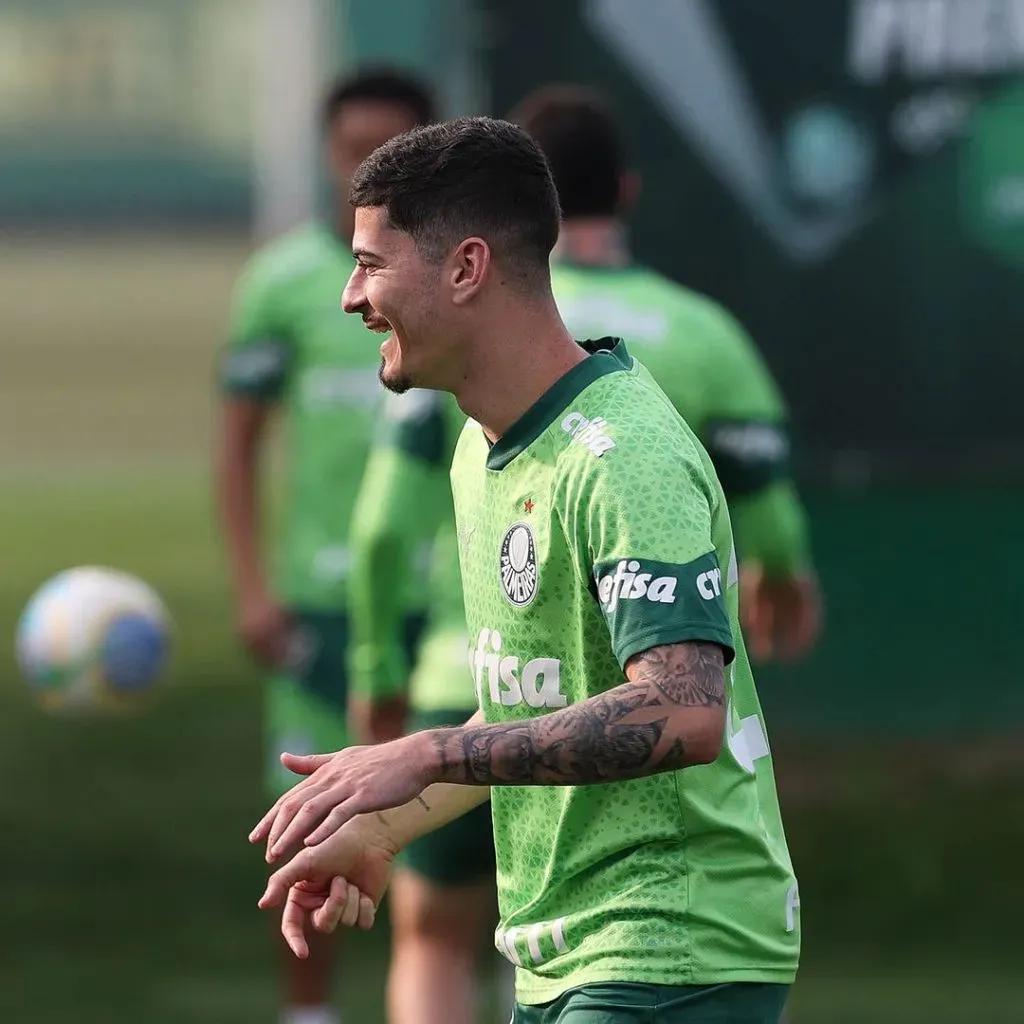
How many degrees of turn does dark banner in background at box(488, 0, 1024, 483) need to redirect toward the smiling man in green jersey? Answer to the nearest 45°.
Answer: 0° — it already faces them

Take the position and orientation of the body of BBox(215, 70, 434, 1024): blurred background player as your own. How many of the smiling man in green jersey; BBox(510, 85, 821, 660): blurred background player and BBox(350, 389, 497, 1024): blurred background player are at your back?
0

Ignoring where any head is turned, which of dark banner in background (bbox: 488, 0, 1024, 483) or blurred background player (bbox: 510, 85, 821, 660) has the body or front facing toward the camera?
the dark banner in background

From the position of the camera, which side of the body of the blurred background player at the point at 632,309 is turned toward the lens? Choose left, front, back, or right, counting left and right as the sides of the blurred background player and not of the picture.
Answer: back

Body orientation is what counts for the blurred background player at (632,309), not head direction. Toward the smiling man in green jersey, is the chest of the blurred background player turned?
no

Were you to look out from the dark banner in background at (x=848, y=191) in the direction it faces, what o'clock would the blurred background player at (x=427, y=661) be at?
The blurred background player is roughly at 1 o'clock from the dark banner in background.

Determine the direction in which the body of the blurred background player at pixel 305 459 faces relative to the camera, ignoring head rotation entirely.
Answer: toward the camera

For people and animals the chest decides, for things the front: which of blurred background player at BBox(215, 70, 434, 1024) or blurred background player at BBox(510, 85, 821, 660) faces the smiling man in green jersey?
blurred background player at BBox(215, 70, 434, 1024)

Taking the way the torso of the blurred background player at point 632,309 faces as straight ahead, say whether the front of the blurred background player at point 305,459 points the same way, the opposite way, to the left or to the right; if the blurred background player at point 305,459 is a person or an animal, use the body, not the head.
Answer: the opposite way

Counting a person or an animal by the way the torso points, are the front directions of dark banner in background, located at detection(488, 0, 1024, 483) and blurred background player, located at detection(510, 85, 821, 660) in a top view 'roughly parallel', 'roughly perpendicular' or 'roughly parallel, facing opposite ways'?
roughly parallel, facing opposite ways

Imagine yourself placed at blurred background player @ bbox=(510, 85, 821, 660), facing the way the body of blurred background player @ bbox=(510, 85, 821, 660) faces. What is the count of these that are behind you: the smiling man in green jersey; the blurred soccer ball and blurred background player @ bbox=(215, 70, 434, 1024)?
1

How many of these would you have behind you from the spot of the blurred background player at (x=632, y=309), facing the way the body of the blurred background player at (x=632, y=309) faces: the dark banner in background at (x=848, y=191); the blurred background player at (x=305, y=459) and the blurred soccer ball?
0

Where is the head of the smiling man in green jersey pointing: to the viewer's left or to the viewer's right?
to the viewer's left

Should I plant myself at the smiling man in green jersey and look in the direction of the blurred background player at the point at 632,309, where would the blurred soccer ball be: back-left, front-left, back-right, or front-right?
front-left

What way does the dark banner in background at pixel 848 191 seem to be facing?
toward the camera

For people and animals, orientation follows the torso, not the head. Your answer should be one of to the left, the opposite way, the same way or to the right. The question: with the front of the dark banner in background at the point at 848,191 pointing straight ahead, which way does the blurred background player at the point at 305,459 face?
the same way
